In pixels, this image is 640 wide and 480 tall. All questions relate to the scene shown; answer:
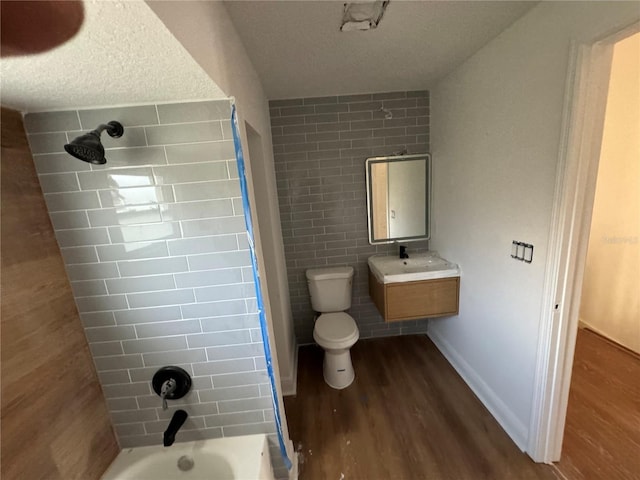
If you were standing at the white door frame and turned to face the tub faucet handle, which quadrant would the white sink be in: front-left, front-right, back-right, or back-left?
front-right

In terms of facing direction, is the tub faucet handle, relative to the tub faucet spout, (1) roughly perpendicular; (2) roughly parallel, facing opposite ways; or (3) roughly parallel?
roughly parallel

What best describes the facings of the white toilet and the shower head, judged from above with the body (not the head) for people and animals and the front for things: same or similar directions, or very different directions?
same or similar directions

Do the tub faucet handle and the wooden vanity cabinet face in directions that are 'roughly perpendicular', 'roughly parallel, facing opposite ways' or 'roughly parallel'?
roughly parallel

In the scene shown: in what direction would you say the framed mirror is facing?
toward the camera

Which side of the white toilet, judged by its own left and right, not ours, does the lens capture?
front

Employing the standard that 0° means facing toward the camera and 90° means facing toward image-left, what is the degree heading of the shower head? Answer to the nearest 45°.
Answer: approximately 45°

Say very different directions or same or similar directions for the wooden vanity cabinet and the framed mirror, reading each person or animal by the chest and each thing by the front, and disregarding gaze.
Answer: same or similar directions

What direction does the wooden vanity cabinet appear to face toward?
toward the camera

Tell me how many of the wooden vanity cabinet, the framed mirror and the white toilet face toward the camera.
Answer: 3

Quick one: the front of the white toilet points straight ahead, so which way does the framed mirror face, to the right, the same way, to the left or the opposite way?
the same way

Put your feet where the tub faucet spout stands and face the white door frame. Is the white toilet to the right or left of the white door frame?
left

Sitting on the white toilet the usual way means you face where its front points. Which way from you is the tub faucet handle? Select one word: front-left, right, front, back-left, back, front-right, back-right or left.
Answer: front-right
